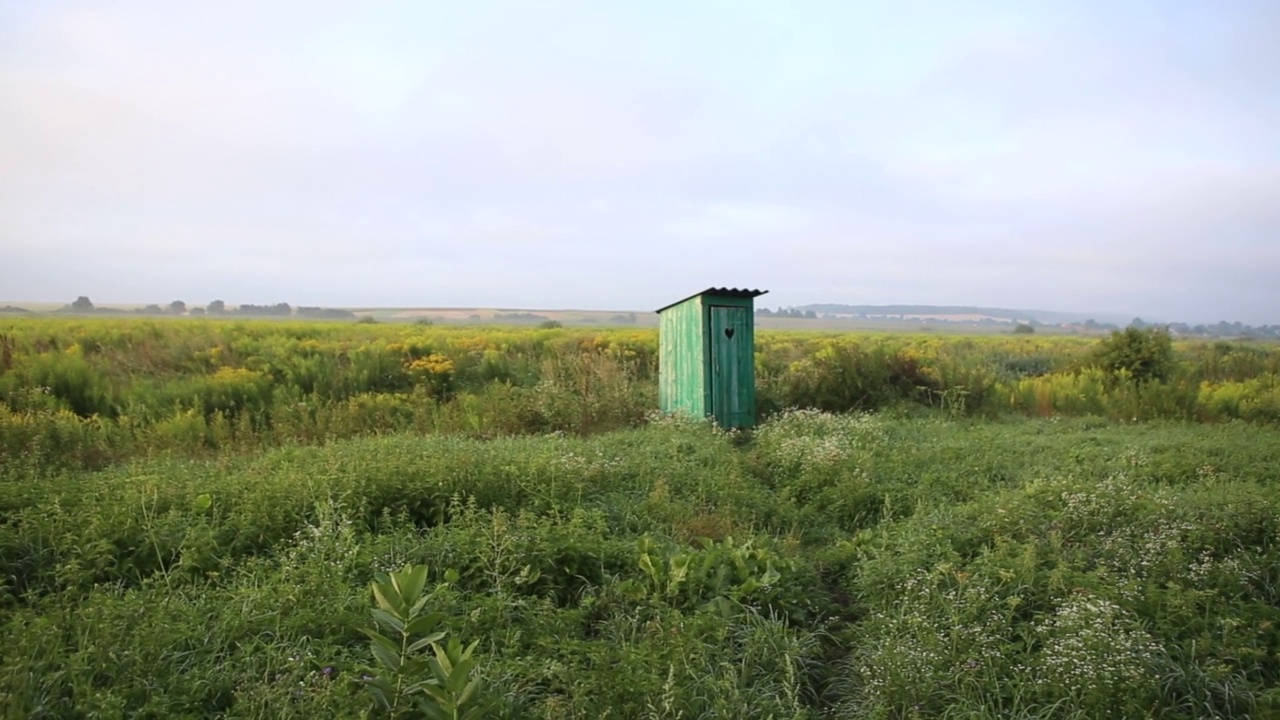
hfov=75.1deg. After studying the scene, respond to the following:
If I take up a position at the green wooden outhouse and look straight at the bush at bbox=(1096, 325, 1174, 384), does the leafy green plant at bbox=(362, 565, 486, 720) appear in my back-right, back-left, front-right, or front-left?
back-right

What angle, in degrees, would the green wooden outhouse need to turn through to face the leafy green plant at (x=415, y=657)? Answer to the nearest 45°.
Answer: approximately 45° to its right

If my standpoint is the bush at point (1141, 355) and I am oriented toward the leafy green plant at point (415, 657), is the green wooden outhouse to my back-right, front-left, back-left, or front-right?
front-right

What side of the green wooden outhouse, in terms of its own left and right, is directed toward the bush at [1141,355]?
left

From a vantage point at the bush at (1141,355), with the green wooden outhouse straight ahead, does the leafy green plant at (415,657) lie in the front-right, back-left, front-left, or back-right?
front-left

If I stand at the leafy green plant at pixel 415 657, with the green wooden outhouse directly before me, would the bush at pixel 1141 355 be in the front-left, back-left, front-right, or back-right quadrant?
front-right

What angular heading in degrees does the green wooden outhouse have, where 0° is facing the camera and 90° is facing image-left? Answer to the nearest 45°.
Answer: approximately 315°
